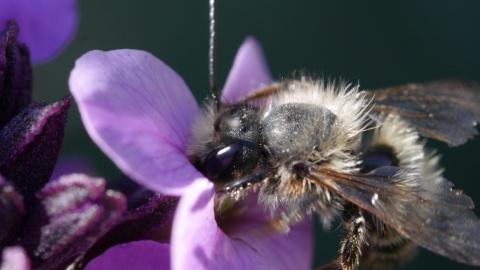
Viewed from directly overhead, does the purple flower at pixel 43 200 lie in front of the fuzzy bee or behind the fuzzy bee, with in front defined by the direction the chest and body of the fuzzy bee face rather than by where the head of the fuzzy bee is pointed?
in front

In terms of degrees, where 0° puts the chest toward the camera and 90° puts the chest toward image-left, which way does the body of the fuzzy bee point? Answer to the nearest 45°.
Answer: approximately 90°

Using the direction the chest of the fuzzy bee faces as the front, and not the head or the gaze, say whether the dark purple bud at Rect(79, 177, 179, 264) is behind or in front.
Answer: in front
